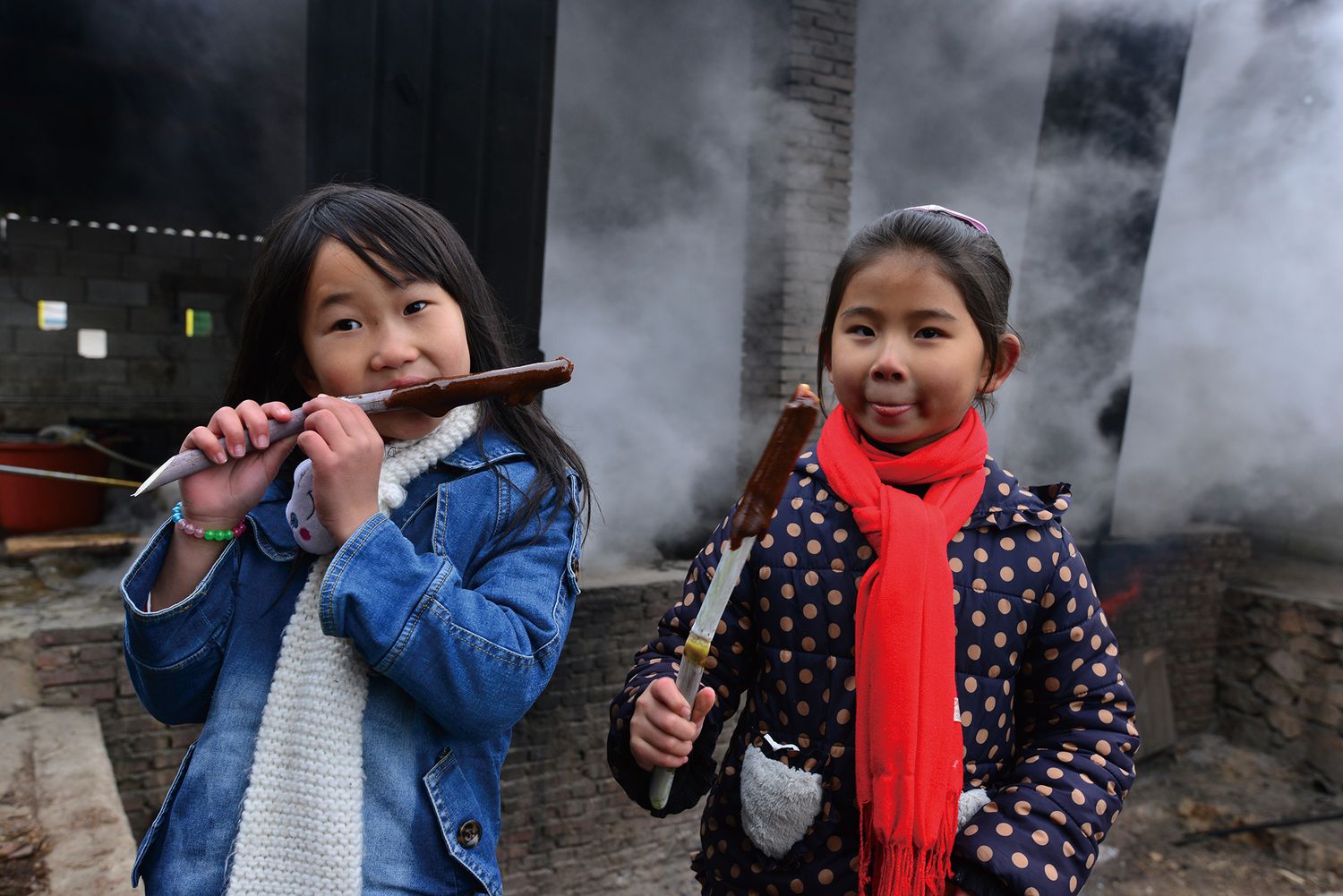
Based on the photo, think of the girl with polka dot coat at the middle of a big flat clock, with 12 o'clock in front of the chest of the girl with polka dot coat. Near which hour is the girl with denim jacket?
The girl with denim jacket is roughly at 2 o'clock from the girl with polka dot coat.

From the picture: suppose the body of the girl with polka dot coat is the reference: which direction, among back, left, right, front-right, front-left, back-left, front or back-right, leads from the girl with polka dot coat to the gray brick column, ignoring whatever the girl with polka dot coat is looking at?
back

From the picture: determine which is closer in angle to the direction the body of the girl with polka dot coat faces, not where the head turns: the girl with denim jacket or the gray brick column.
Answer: the girl with denim jacket

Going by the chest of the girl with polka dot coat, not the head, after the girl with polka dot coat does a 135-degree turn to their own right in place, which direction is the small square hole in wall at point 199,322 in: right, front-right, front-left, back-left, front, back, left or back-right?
front

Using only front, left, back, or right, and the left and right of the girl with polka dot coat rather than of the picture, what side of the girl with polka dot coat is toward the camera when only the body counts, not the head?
front

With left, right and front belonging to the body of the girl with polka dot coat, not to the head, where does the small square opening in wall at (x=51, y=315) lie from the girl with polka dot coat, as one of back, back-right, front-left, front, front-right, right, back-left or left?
back-right

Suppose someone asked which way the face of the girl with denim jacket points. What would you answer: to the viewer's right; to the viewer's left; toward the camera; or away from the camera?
toward the camera
